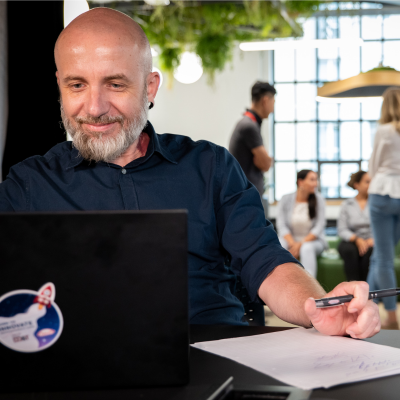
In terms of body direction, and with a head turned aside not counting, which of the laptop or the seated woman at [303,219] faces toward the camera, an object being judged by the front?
the seated woman

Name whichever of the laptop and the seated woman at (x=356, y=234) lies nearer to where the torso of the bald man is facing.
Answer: the laptop

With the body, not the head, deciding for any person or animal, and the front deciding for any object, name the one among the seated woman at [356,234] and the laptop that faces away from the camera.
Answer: the laptop

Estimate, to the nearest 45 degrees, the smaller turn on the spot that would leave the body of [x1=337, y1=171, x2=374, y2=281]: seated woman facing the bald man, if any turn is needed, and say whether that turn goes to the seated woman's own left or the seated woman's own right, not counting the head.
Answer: approximately 45° to the seated woman's own right

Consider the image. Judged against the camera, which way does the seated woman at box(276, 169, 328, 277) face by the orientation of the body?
toward the camera

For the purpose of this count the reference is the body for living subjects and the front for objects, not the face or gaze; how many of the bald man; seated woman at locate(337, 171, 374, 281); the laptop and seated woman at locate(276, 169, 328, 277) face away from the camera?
1

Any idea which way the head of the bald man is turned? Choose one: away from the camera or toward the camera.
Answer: toward the camera

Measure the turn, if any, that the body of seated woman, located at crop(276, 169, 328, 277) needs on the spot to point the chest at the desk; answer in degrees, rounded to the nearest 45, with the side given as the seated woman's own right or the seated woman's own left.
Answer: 0° — they already face it

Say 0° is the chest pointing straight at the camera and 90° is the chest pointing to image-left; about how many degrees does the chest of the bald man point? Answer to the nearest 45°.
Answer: approximately 0°

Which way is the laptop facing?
away from the camera

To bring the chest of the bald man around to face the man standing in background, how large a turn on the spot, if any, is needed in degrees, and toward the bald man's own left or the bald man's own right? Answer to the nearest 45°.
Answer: approximately 180°

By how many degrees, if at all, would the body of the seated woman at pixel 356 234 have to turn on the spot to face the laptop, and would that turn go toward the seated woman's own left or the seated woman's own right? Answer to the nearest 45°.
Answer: approximately 45° to the seated woman's own right

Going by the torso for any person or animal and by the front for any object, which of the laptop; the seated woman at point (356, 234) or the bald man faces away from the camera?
the laptop

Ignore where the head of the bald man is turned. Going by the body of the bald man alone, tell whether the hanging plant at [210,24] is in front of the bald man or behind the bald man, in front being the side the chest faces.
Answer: behind

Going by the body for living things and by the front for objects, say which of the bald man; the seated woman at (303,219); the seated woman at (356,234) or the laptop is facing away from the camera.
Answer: the laptop
